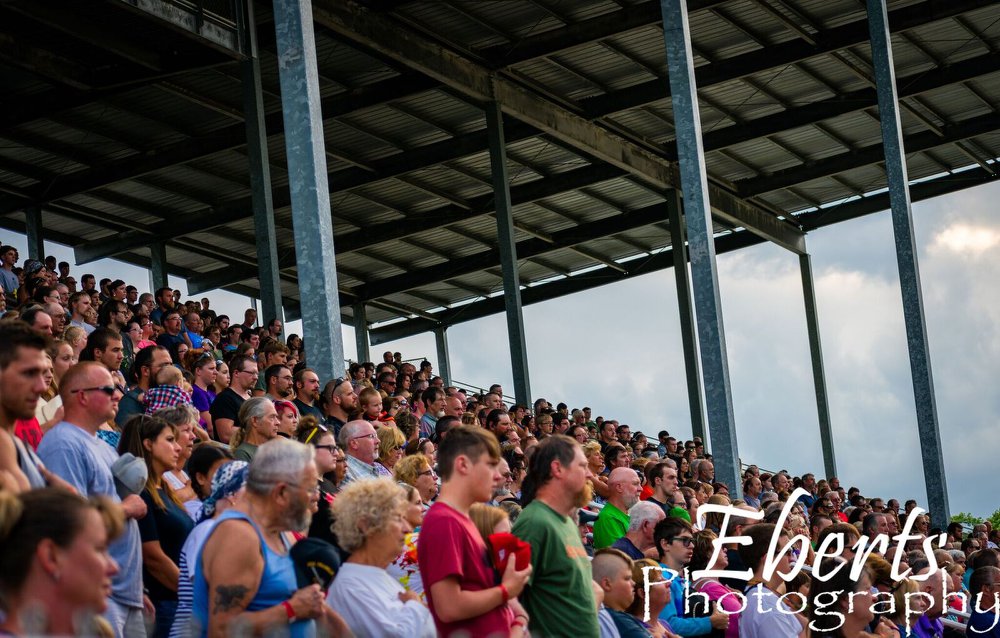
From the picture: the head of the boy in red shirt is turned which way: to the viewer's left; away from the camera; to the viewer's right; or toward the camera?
to the viewer's right

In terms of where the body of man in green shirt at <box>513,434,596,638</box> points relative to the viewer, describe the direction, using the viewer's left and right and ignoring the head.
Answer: facing to the right of the viewer

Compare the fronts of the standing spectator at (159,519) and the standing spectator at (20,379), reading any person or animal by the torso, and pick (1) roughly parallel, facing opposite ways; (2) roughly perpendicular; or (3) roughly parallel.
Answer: roughly parallel

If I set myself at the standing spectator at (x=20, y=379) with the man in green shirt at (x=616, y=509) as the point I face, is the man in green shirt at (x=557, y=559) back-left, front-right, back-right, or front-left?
front-right

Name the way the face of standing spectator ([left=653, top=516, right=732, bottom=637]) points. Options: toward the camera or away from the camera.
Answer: toward the camera

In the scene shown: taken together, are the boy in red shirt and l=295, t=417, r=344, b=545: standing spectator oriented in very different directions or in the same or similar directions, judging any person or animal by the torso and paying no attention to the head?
same or similar directions

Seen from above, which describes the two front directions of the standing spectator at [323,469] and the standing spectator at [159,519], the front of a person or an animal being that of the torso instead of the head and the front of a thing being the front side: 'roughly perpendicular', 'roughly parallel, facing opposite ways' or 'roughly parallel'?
roughly parallel

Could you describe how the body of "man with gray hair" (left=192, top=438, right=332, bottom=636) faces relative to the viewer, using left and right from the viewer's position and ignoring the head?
facing to the right of the viewer
